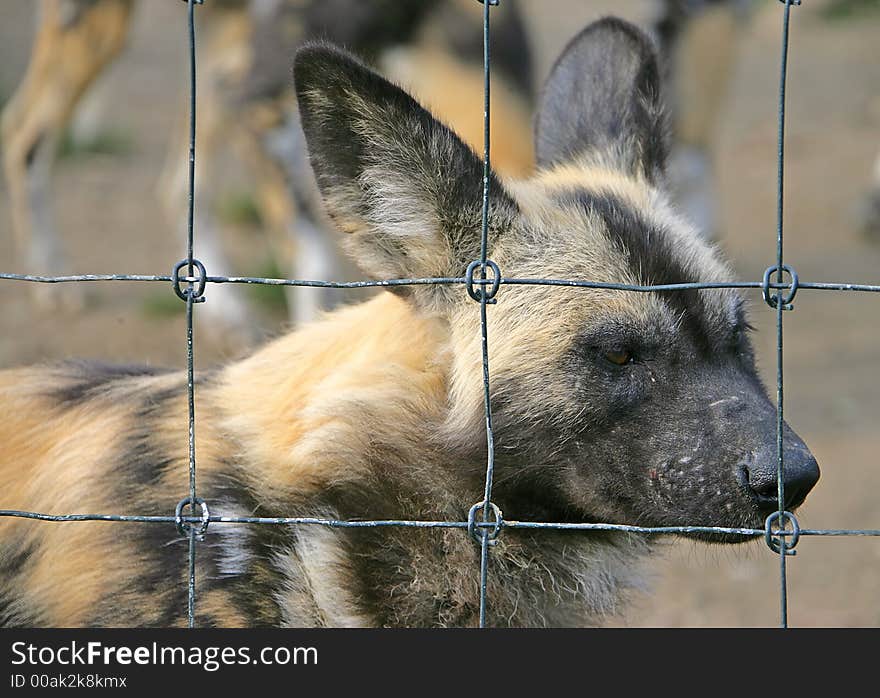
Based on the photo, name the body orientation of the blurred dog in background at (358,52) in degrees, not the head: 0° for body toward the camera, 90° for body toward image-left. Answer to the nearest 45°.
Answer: approximately 270°

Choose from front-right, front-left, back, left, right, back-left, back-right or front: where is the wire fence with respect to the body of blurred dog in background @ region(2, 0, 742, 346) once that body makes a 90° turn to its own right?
front

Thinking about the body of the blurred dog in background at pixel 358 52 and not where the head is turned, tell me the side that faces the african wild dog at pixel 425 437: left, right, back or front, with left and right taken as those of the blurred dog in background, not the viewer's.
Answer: right
